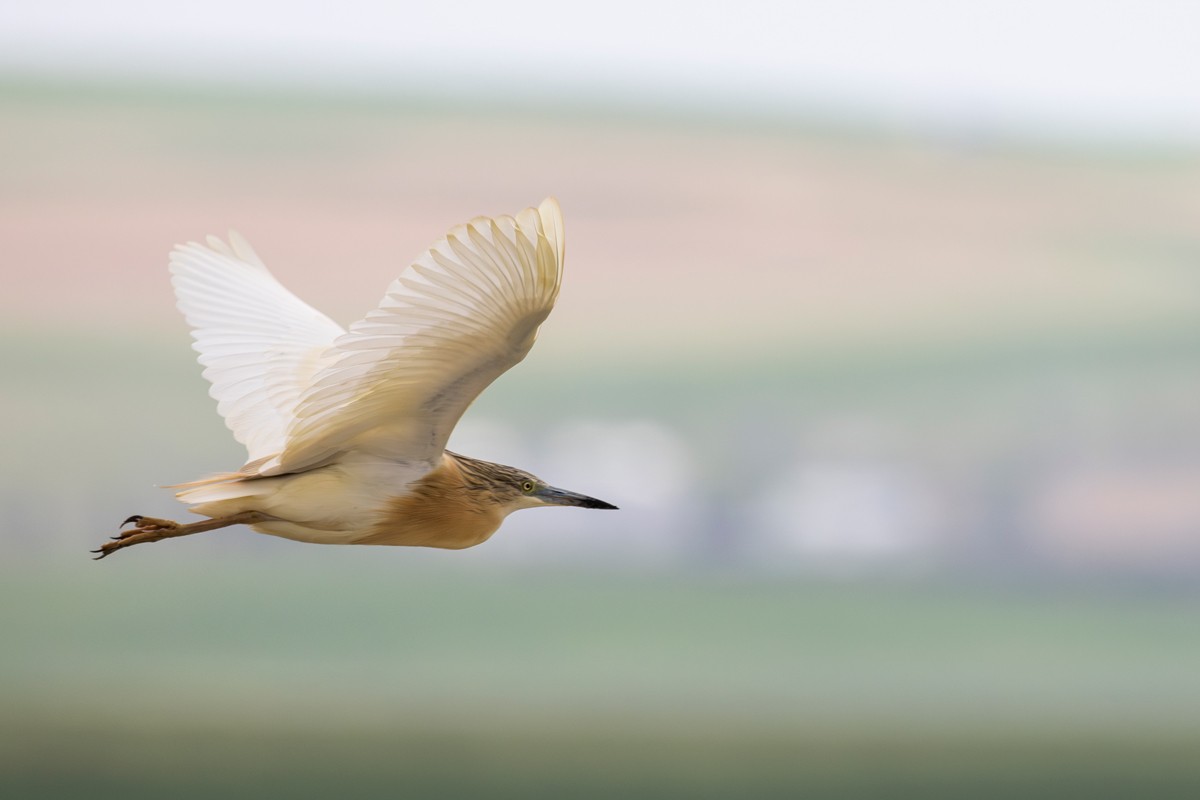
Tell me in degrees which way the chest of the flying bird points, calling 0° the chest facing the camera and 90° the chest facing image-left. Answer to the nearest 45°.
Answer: approximately 270°
